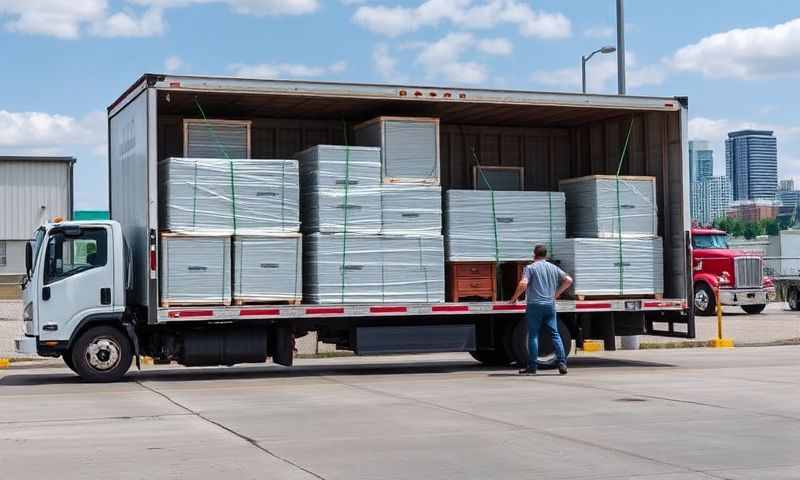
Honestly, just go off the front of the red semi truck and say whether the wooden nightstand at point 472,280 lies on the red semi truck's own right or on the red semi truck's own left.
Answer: on the red semi truck's own right

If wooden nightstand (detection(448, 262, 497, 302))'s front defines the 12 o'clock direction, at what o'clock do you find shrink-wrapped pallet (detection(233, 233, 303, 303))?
The shrink-wrapped pallet is roughly at 2 o'clock from the wooden nightstand.

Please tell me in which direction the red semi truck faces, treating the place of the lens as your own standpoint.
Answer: facing the viewer and to the right of the viewer

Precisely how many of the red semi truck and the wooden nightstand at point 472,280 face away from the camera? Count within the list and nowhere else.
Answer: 0

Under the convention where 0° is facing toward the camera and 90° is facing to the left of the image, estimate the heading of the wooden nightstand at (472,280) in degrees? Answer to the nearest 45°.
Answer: approximately 0°
